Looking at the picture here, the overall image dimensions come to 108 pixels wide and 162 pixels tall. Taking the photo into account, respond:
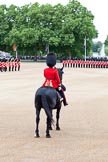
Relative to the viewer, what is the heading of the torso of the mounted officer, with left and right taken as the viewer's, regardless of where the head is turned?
facing away from the viewer and to the right of the viewer

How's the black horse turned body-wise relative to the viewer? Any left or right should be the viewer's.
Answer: facing away from the viewer and to the right of the viewer
